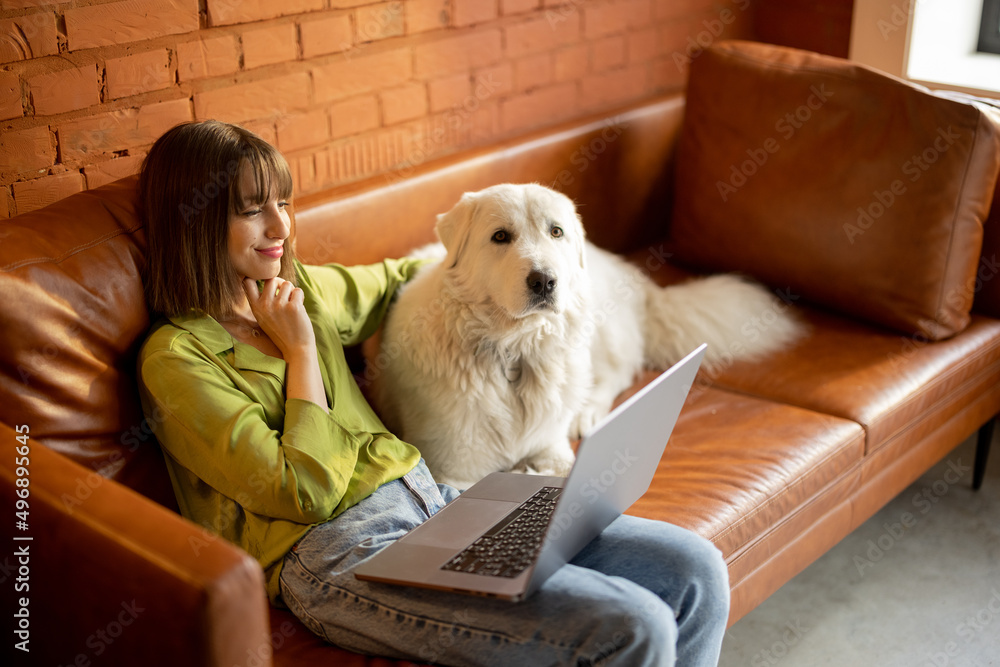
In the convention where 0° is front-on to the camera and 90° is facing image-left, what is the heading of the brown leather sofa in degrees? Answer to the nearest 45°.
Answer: approximately 315°

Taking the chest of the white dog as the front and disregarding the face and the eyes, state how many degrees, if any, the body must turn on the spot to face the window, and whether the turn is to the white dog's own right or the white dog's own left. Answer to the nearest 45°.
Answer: approximately 180°

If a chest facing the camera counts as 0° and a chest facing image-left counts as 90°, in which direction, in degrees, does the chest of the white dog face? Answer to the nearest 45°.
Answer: approximately 45°

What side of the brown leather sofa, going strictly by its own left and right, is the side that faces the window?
left

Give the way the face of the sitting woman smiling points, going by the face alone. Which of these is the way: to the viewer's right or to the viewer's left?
to the viewer's right
